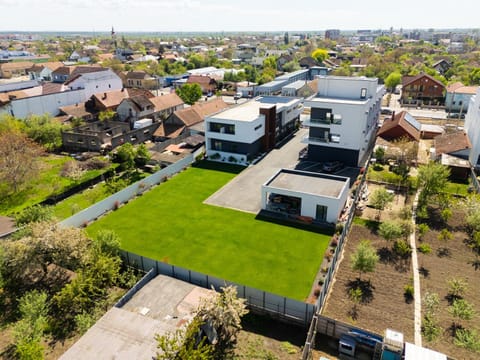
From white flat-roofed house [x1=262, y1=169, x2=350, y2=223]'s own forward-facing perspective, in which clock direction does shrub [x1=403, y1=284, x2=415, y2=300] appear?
The shrub is roughly at 11 o'clock from the white flat-roofed house.

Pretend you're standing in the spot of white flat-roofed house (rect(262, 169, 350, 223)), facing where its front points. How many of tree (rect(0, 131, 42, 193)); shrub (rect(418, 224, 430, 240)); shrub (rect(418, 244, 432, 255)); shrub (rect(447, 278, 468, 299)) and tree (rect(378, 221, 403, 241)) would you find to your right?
1

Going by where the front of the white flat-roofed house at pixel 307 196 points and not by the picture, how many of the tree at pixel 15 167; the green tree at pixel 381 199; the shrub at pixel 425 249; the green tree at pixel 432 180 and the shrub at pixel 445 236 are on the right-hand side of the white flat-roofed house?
1

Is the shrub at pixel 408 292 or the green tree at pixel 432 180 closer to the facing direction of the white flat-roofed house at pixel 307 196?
the shrub

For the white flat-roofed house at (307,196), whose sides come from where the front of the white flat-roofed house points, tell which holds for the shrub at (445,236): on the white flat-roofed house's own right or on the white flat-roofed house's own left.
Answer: on the white flat-roofed house's own left

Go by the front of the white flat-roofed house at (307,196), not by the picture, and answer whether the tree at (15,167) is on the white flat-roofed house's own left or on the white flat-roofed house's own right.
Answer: on the white flat-roofed house's own right

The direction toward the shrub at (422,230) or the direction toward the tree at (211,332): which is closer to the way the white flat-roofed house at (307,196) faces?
the tree

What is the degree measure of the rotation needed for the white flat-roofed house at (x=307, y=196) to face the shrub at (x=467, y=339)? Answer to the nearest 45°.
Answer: approximately 45° to its left

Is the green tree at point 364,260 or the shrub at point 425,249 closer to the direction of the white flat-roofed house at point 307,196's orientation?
the green tree

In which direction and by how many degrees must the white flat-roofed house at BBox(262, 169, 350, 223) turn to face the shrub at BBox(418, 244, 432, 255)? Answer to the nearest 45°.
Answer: approximately 45° to its left

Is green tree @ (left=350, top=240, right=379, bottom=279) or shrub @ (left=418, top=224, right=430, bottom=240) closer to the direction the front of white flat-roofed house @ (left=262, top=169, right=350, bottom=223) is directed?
the green tree

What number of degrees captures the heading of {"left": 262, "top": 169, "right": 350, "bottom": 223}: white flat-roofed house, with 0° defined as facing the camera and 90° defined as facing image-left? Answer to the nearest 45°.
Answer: approximately 0°
